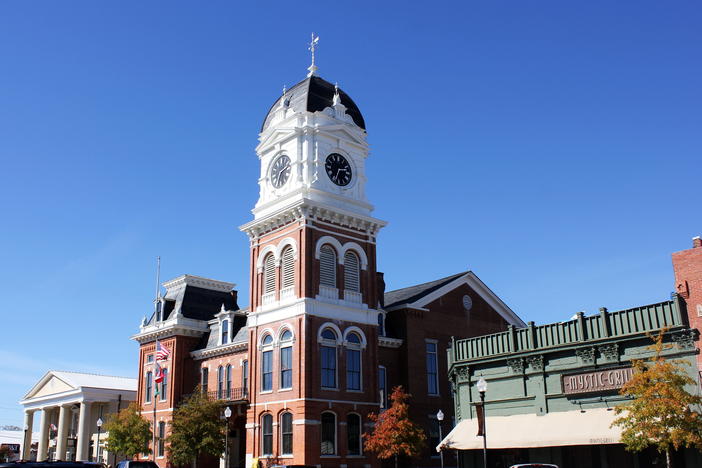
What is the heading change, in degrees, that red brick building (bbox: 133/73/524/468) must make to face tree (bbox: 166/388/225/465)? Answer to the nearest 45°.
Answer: approximately 45° to its right

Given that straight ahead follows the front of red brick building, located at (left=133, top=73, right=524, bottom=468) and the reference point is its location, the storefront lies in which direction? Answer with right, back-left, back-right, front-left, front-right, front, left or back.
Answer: left

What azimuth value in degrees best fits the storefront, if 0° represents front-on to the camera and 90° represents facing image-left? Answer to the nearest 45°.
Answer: approximately 45°

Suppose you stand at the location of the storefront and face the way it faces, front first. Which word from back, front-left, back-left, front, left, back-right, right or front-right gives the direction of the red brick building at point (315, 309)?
right

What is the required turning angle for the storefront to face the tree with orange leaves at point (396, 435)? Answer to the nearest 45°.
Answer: approximately 90° to its right

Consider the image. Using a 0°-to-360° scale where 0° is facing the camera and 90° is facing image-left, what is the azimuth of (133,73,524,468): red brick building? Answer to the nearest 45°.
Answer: approximately 45°

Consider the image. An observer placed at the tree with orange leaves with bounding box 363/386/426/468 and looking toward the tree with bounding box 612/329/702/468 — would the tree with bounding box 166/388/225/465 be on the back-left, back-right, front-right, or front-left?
back-right
